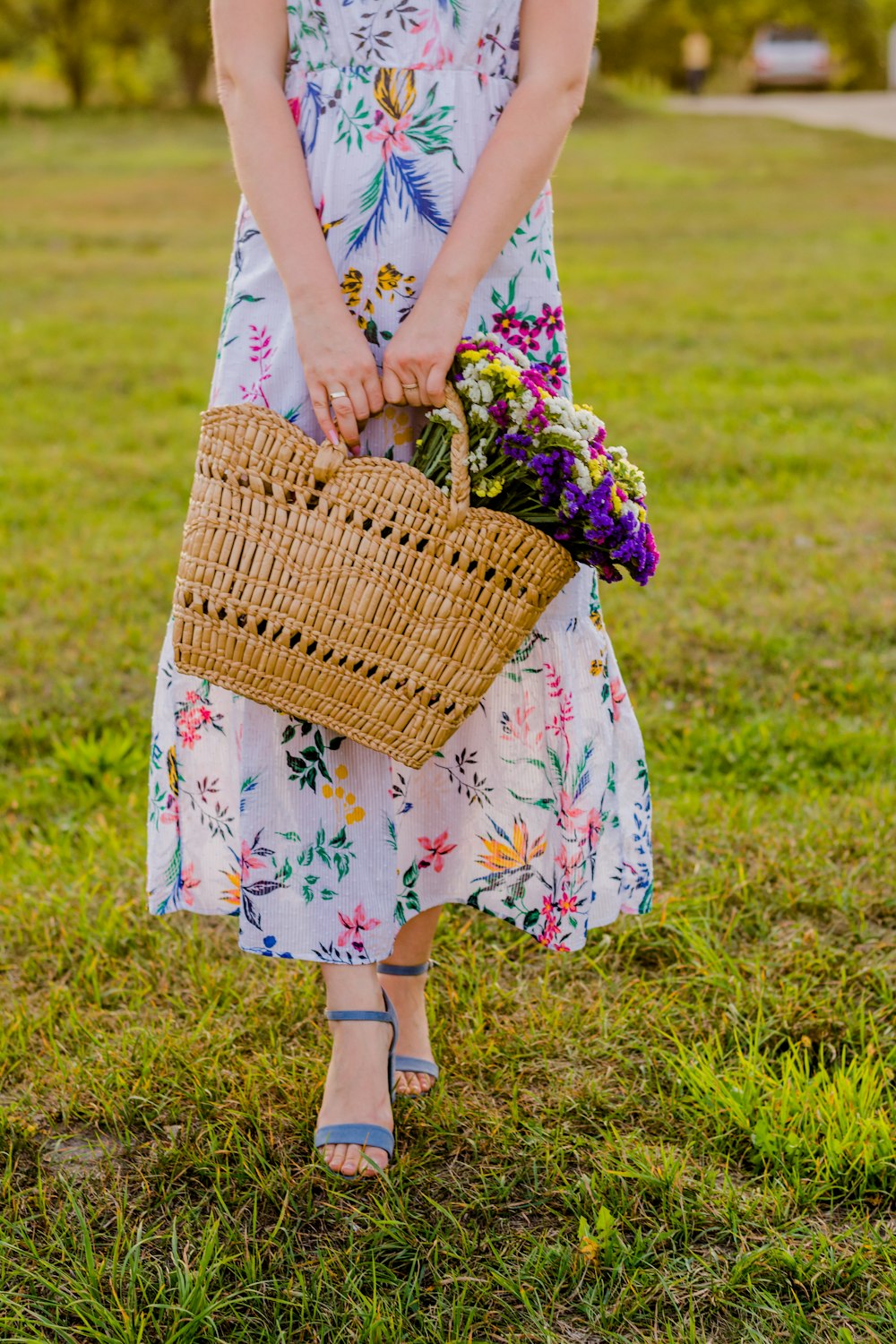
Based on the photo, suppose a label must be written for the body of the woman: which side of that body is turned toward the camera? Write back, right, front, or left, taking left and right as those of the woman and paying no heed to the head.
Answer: front

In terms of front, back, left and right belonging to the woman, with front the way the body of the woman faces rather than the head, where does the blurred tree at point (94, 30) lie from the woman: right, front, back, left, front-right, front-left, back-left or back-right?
back

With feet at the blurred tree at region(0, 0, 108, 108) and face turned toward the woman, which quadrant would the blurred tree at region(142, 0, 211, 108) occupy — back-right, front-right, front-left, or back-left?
front-left

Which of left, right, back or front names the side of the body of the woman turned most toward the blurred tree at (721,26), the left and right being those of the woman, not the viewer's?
back

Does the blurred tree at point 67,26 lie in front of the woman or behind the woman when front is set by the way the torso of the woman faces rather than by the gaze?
behind

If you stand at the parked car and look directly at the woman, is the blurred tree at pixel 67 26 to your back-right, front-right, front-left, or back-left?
front-right

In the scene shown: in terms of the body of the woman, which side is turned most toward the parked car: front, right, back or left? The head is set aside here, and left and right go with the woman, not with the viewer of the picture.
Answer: back

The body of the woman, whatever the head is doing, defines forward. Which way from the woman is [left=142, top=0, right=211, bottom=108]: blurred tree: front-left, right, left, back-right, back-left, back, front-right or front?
back
